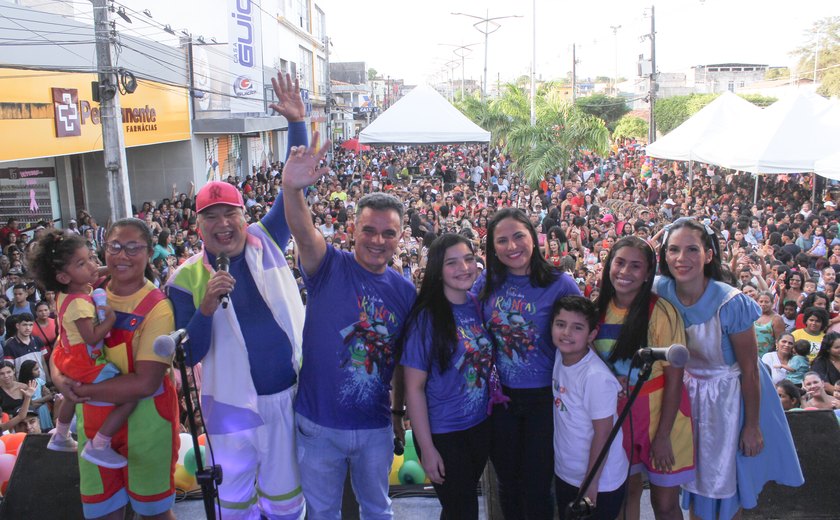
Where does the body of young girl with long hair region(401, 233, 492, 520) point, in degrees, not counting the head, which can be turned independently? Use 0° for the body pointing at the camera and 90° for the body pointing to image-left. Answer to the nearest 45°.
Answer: approximately 315°

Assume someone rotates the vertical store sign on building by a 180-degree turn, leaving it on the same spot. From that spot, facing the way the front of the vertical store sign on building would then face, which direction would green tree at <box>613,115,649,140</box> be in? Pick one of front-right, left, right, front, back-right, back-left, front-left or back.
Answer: front-right

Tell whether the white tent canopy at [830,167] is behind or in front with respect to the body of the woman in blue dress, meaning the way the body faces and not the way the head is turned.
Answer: behind

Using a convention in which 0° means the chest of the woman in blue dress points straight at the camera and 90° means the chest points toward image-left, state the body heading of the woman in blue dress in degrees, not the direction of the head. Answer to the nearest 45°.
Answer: approximately 45°

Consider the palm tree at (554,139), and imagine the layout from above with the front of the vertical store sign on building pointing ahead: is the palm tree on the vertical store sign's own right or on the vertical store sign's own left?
on the vertical store sign's own left

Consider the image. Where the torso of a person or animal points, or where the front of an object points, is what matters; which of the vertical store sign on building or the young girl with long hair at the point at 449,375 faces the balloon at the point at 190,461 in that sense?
the vertical store sign on building
